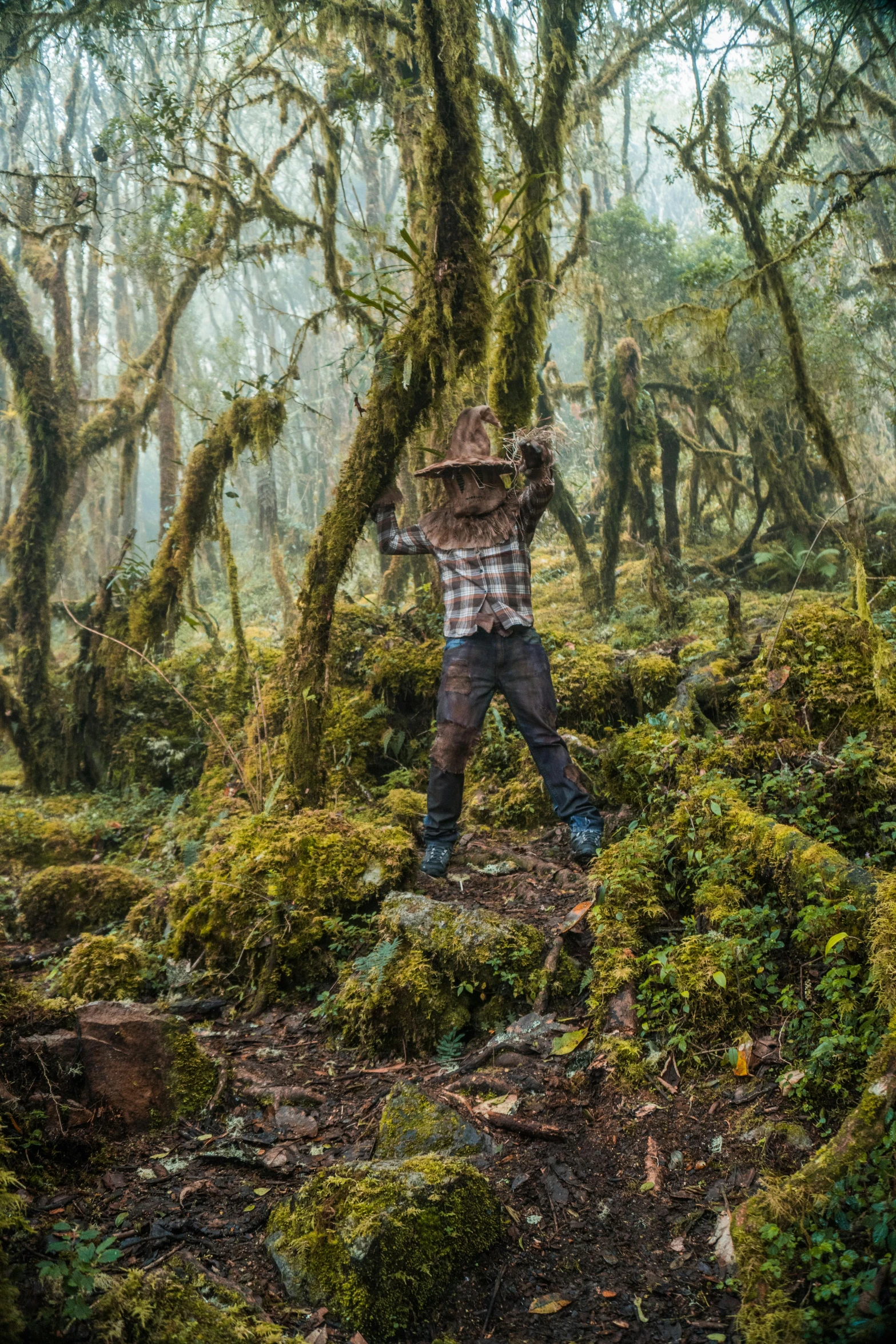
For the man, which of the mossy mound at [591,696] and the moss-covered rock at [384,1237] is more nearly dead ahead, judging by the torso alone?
the moss-covered rock

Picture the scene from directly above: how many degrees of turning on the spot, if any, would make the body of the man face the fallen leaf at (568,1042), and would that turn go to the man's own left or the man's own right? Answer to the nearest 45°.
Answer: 0° — they already face it

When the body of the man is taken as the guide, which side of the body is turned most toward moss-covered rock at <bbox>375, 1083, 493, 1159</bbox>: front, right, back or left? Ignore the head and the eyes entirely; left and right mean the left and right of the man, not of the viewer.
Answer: front

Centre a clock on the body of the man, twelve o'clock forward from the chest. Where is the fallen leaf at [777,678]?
The fallen leaf is roughly at 9 o'clock from the man.

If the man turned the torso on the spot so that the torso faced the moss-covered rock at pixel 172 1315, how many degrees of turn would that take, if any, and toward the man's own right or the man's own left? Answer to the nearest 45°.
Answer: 0° — they already face it

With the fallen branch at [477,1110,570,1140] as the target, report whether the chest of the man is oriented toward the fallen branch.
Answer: yes

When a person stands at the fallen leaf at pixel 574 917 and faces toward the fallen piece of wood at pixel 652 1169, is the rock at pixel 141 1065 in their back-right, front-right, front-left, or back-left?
front-right

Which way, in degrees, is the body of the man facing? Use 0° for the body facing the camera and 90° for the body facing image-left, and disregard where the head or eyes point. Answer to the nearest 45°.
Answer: approximately 0°

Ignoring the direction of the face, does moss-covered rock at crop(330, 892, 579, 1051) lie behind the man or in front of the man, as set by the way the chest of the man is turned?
in front

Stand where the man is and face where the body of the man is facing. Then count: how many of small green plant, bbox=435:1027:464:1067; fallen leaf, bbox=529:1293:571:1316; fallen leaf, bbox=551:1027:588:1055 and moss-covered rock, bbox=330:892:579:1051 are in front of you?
4

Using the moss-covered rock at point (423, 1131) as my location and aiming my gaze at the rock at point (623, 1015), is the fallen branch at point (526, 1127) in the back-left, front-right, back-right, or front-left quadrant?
front-right

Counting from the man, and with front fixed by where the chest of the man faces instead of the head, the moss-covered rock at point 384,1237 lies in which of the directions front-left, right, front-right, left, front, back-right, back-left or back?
front

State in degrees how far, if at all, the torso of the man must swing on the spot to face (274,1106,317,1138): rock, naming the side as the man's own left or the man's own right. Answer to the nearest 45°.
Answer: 0° — they already face it

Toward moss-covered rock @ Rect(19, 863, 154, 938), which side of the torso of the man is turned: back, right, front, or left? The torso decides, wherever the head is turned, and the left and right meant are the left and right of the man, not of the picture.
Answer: right

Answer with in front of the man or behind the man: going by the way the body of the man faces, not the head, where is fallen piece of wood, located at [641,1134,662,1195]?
in front
